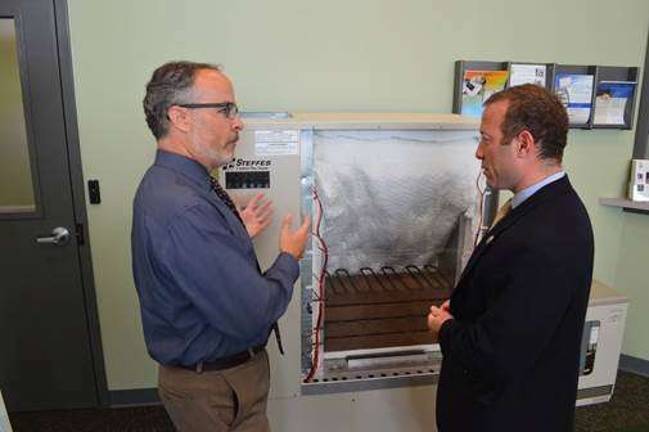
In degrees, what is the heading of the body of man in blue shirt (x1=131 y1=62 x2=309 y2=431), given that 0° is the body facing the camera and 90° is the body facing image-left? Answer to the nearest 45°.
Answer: approximately 270°

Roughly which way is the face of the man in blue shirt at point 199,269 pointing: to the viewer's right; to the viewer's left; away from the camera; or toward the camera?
to the viewer's right

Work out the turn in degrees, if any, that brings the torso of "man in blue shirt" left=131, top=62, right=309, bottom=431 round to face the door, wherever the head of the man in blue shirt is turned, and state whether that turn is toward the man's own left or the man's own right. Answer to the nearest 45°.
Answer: approximately 135° to the man's own left

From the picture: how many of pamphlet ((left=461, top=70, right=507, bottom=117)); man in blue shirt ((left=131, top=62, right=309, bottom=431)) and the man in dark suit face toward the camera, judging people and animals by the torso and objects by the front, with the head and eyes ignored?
1

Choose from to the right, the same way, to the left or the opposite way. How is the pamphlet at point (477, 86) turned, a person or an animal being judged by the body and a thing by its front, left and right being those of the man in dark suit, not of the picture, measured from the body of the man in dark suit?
to the left

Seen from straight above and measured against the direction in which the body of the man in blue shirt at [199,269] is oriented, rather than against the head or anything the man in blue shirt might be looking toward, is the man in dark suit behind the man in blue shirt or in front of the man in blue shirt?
in front

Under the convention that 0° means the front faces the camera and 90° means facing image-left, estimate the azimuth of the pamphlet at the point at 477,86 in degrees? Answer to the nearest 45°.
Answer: approximately 0°

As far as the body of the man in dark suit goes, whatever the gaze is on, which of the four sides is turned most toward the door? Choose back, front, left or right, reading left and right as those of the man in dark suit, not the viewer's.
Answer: front

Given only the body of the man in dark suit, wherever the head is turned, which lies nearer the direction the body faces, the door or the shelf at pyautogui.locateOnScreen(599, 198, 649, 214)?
the door

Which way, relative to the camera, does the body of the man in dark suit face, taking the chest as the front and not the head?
to the viewer's left

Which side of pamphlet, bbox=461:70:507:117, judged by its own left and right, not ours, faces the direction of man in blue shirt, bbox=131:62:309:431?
front

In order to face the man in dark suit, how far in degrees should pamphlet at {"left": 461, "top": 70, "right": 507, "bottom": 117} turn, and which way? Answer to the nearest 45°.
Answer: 0° — it already faces them

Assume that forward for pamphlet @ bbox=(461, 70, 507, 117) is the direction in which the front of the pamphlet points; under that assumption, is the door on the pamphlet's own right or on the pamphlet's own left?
on the pamphlet's own right

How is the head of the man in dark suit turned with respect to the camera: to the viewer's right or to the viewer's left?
to the viewer's left
